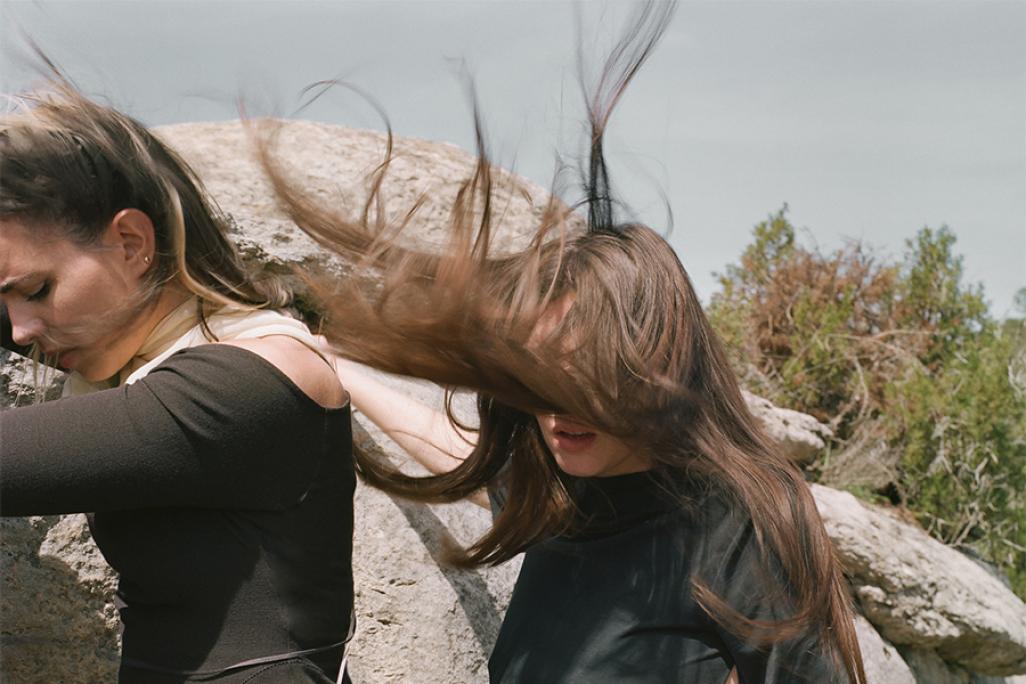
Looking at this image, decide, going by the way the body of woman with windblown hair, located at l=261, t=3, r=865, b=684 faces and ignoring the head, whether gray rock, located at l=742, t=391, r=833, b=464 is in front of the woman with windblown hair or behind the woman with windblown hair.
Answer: behind

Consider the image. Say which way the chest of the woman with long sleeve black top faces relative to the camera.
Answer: to the viewer's left

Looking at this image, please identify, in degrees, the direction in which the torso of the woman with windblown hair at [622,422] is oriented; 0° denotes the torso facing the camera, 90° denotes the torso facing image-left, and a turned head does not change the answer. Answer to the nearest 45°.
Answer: approximately 45°
